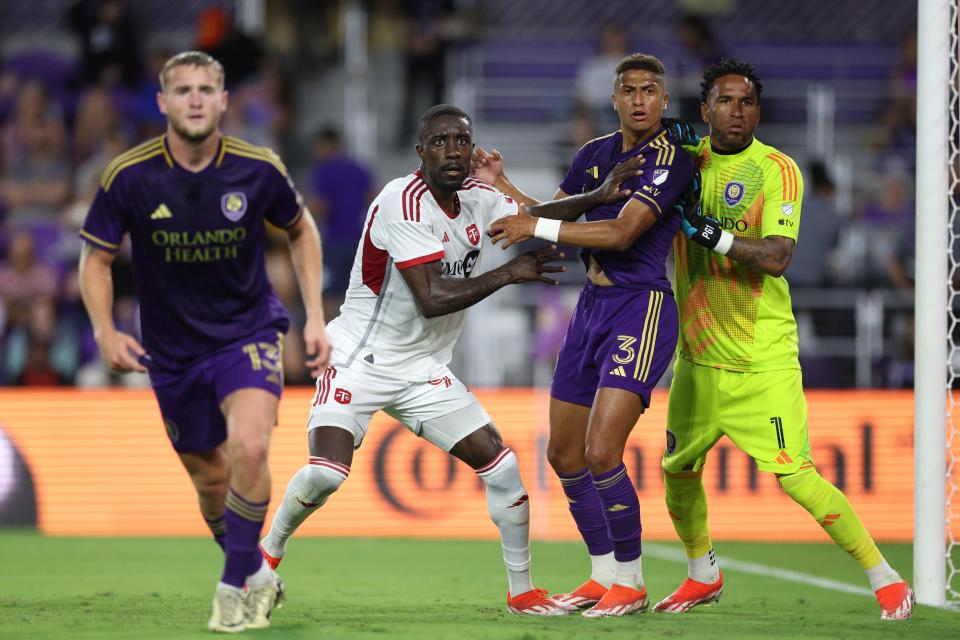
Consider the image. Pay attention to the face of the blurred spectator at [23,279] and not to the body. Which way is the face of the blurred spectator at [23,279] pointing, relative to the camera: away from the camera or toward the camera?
toward the camera

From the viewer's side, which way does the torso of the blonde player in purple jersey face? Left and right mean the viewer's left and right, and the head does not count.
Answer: facing the viewer

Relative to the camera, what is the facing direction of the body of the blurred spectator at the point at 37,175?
toward the camera

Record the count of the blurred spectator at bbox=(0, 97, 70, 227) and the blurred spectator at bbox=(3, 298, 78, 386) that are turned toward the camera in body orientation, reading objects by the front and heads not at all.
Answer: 2

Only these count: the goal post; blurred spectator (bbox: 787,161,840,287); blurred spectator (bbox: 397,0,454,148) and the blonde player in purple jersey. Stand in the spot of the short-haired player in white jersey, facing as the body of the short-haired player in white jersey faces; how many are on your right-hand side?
1

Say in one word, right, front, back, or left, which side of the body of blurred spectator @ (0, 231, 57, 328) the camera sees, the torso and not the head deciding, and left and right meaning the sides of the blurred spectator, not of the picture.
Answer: front

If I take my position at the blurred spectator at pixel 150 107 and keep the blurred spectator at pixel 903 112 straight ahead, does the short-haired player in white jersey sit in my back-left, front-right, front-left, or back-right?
front-right

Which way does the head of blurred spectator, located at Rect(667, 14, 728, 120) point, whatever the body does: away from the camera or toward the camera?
toward the camera

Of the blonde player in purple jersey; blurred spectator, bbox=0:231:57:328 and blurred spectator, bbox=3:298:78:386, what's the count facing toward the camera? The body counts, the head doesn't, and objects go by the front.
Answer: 3

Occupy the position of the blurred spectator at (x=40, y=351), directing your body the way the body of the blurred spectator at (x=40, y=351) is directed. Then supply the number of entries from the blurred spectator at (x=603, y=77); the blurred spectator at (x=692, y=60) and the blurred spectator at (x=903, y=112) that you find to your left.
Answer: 3

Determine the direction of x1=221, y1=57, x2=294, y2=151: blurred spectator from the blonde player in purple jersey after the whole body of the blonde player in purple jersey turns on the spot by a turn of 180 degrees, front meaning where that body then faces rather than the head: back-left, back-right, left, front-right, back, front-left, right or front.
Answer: front
